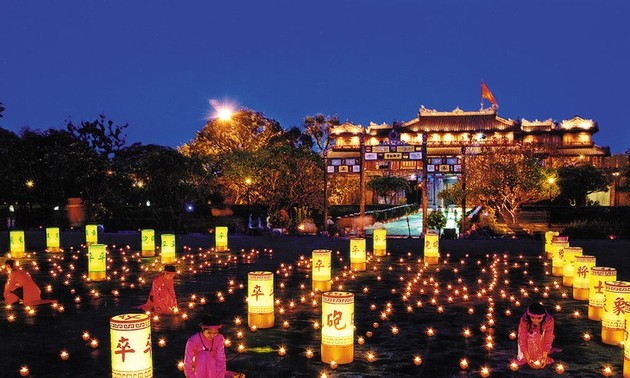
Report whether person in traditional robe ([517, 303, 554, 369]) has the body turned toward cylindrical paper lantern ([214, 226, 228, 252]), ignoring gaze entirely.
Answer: no

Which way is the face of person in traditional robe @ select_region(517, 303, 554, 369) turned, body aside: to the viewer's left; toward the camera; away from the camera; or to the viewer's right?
toward the camera

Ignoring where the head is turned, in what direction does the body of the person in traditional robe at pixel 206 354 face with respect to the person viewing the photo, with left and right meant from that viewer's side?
facing the viewer and to the right of the viewer

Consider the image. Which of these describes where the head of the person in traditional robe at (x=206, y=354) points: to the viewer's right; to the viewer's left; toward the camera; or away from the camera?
toward the camera

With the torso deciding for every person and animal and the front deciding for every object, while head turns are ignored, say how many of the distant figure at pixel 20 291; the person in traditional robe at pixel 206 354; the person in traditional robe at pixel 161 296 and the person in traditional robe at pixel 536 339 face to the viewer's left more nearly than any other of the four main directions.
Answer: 1

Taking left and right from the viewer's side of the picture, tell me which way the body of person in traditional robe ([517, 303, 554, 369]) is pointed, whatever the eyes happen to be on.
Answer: facing the viewer

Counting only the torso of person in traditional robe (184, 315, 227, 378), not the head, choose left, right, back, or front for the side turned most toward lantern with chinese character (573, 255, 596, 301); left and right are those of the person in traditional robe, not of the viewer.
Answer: left

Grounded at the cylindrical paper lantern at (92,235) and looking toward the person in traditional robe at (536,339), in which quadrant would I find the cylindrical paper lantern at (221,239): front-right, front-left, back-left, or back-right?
front-left
